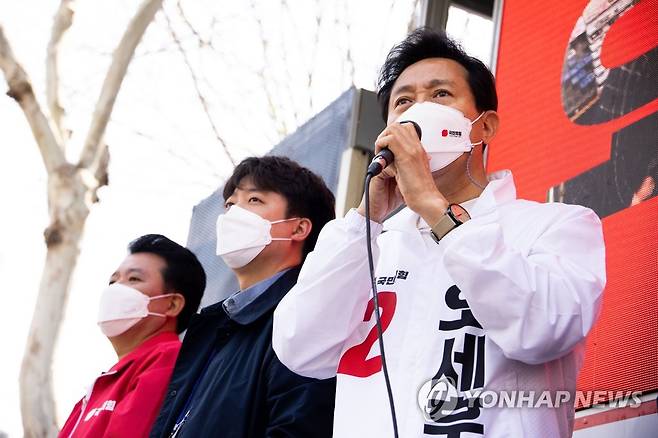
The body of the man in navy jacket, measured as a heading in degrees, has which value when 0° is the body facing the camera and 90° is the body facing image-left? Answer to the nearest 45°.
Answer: approximately 45°

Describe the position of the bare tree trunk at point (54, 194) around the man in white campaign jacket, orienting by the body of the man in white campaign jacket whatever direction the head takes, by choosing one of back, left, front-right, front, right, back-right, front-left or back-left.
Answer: right

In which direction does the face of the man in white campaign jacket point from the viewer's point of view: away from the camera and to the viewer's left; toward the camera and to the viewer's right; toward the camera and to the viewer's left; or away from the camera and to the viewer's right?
toward the camera and to the viewer's left

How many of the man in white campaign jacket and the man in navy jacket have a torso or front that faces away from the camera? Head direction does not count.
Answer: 0

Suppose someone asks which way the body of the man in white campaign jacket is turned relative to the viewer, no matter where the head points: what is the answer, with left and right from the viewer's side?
facing the viewer and to the left of the viewer

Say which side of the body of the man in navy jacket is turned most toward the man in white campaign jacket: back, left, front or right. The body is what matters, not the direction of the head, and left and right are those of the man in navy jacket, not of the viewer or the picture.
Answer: left

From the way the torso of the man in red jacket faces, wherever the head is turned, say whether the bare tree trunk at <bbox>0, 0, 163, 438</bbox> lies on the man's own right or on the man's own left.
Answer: on the man's own right

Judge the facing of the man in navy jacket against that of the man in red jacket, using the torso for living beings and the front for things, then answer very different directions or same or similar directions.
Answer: same or similar directions

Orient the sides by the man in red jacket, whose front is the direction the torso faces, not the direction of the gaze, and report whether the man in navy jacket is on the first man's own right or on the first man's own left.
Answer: on the first man's own left

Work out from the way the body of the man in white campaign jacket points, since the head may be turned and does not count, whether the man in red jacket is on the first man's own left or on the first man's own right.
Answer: on the first man's own right

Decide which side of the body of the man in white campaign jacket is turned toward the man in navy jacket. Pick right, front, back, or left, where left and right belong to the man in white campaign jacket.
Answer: right

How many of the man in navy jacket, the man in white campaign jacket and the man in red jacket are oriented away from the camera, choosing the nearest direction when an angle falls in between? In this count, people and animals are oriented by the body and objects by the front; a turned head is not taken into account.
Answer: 0
